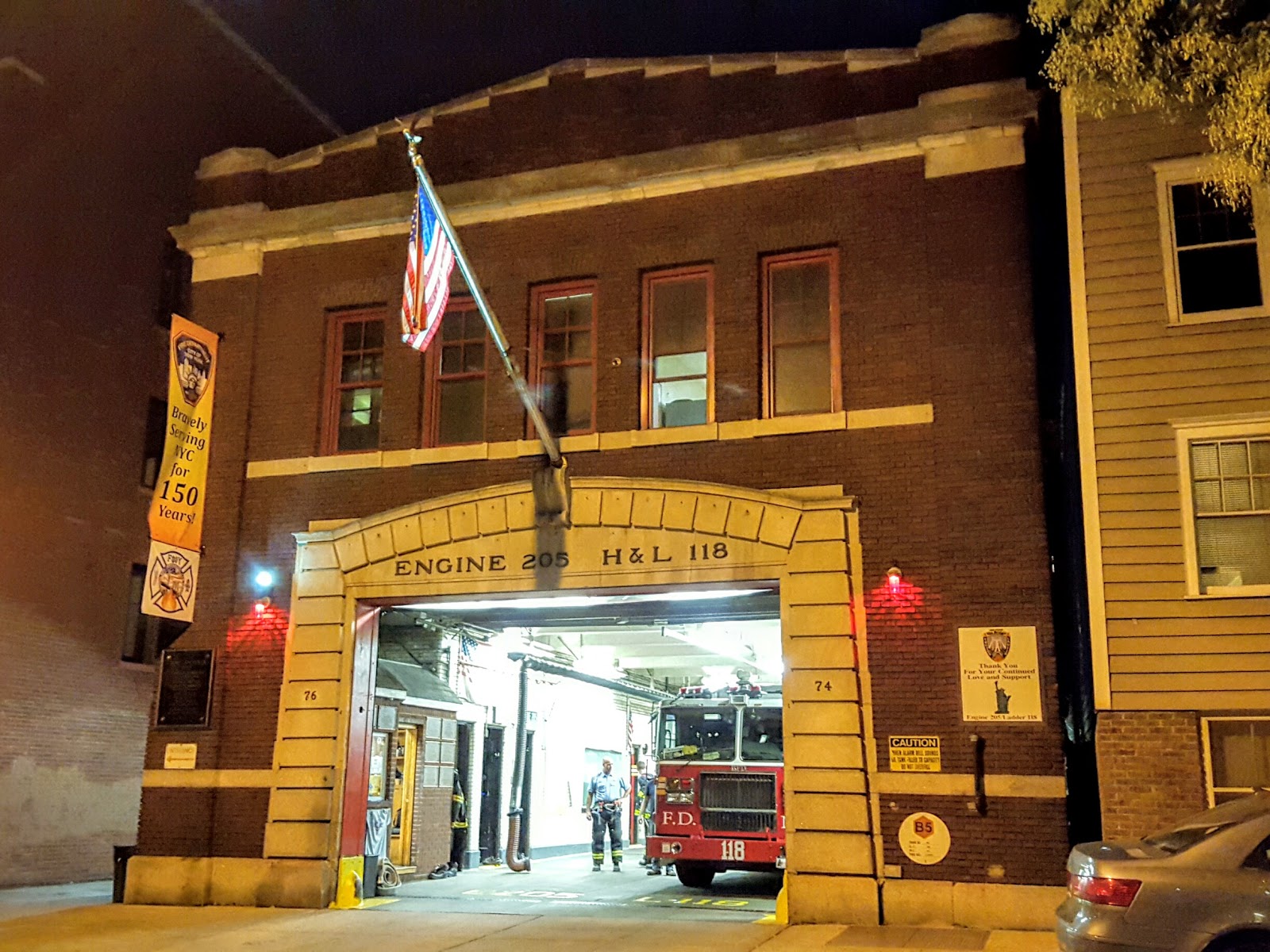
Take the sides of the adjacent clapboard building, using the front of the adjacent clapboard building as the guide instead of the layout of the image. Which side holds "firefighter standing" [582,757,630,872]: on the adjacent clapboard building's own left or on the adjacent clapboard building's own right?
on the adjacent clapboard building's own right

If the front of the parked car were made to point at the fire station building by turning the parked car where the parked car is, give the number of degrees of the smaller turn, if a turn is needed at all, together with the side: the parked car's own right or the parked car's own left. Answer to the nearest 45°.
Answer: approximately 135° to the parked car's own left

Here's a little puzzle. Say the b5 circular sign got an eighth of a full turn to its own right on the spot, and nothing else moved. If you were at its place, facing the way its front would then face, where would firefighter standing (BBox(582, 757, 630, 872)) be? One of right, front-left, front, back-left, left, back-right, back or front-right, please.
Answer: right

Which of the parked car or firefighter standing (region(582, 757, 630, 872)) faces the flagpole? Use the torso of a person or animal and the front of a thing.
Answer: the firefighter standing

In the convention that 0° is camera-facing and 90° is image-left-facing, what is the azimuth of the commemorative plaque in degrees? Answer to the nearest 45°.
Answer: approximately 0°

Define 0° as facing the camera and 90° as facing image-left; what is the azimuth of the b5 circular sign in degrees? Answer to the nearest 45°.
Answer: approximately 0°

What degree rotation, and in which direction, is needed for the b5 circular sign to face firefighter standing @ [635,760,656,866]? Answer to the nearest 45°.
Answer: approximately 135° to its right
